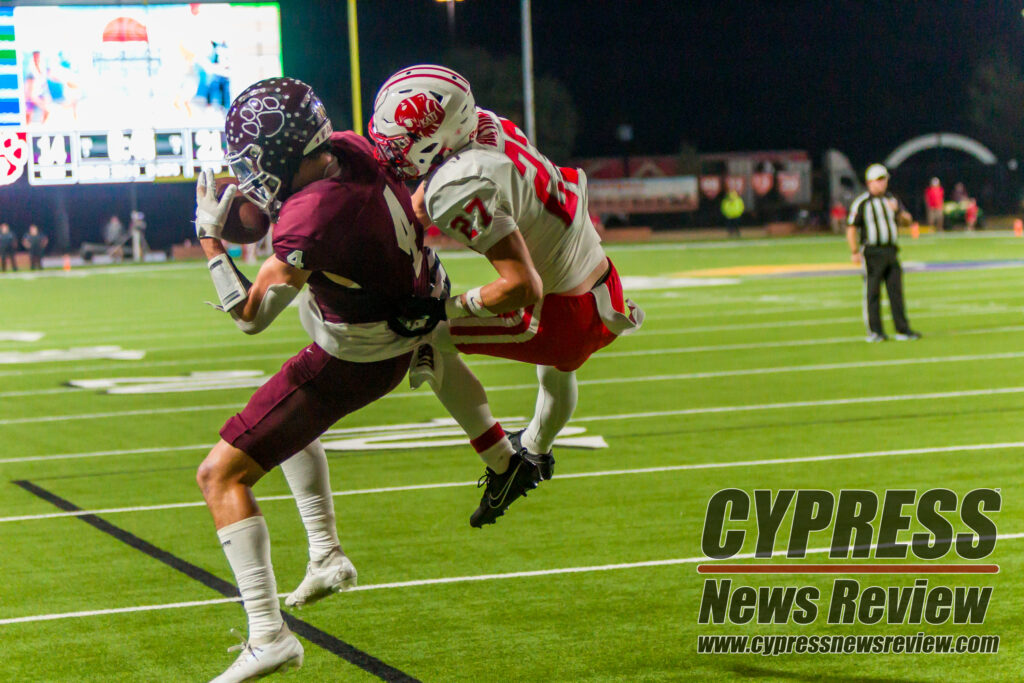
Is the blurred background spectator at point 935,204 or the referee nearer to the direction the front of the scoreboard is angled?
the referee

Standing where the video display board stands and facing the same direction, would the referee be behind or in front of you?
in front

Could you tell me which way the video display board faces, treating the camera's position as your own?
facing the viewer

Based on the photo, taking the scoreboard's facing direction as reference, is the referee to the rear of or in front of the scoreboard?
in front

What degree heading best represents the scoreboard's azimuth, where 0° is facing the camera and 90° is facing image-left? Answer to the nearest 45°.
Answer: approximately 0°
